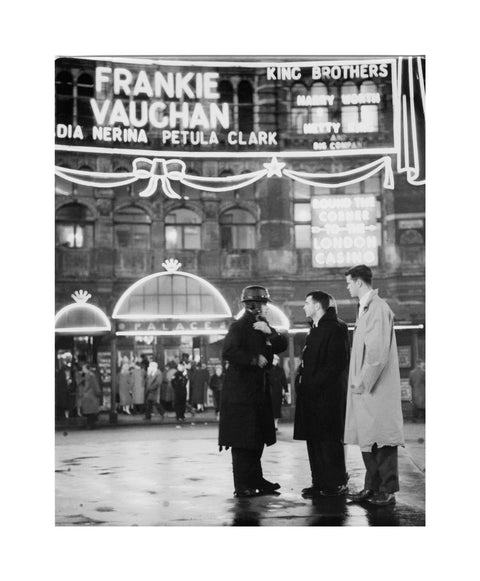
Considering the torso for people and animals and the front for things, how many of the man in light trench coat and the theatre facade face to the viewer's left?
1

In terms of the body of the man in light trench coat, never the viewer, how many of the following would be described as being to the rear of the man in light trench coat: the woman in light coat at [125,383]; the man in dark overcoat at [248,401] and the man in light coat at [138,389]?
0

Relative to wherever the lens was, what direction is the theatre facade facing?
facing the viewer

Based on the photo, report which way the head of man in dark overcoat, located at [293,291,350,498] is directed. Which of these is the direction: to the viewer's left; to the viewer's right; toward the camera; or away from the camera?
to the viewer's left

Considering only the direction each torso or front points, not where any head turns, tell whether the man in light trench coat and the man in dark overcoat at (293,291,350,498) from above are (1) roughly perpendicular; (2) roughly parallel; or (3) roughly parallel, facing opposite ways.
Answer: roughly parallel

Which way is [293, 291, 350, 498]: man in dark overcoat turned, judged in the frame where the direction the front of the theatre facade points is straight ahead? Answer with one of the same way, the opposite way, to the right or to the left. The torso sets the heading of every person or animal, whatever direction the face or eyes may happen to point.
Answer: to the right

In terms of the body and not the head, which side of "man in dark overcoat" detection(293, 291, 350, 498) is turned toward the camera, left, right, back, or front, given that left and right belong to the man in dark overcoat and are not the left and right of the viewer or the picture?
left

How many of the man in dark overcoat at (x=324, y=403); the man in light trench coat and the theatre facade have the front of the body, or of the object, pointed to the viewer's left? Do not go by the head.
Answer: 2

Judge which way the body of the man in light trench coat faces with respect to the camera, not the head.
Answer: to the viewer's left

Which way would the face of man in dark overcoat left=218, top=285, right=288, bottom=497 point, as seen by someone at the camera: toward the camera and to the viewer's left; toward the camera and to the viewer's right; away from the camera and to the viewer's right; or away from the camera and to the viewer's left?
toward the camera and to the viewer's right

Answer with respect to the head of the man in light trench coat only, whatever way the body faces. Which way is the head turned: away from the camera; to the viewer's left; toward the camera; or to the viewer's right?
to the viewer's left

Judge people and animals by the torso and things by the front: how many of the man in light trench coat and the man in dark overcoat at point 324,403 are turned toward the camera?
0

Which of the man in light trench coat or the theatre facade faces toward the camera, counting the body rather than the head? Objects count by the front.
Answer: the theatre facade
